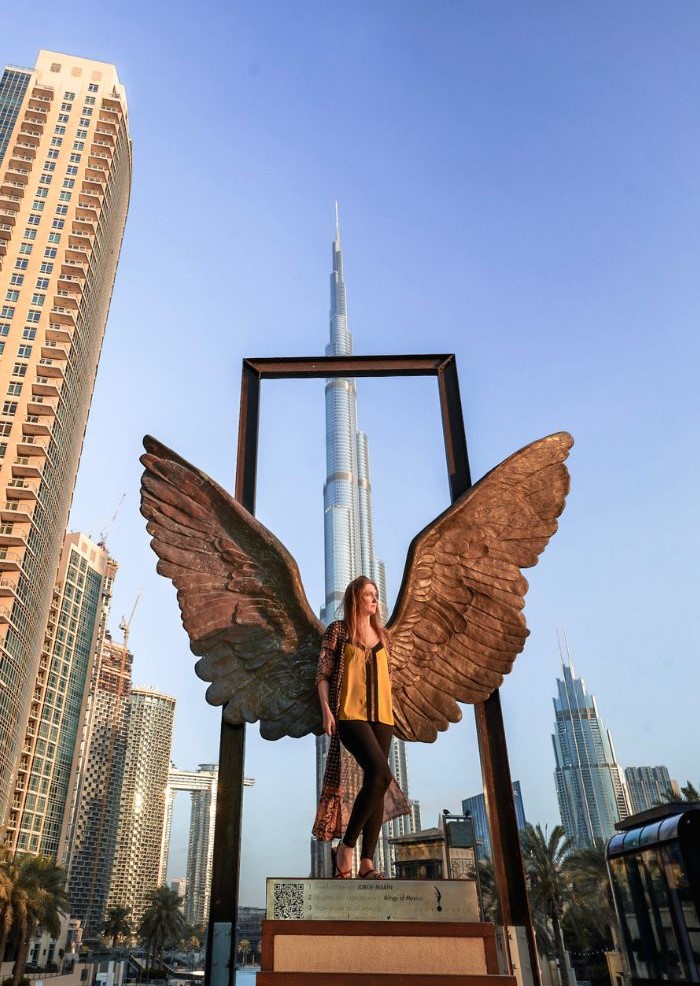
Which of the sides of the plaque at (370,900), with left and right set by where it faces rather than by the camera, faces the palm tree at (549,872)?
back

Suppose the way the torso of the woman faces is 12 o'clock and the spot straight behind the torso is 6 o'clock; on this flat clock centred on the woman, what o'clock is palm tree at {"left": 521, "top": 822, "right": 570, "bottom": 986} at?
The palm tree is roughly at 8 o'clock from the woman.

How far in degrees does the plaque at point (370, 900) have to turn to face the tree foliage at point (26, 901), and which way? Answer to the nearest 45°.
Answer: approximately 135° to its right

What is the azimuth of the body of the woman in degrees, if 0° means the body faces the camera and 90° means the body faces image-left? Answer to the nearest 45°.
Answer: approximately 315°

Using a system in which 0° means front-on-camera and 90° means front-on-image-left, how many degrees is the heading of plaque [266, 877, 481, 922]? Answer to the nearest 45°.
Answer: approximately 0°

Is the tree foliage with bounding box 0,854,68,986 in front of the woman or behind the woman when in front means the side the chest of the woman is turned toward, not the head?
behind
